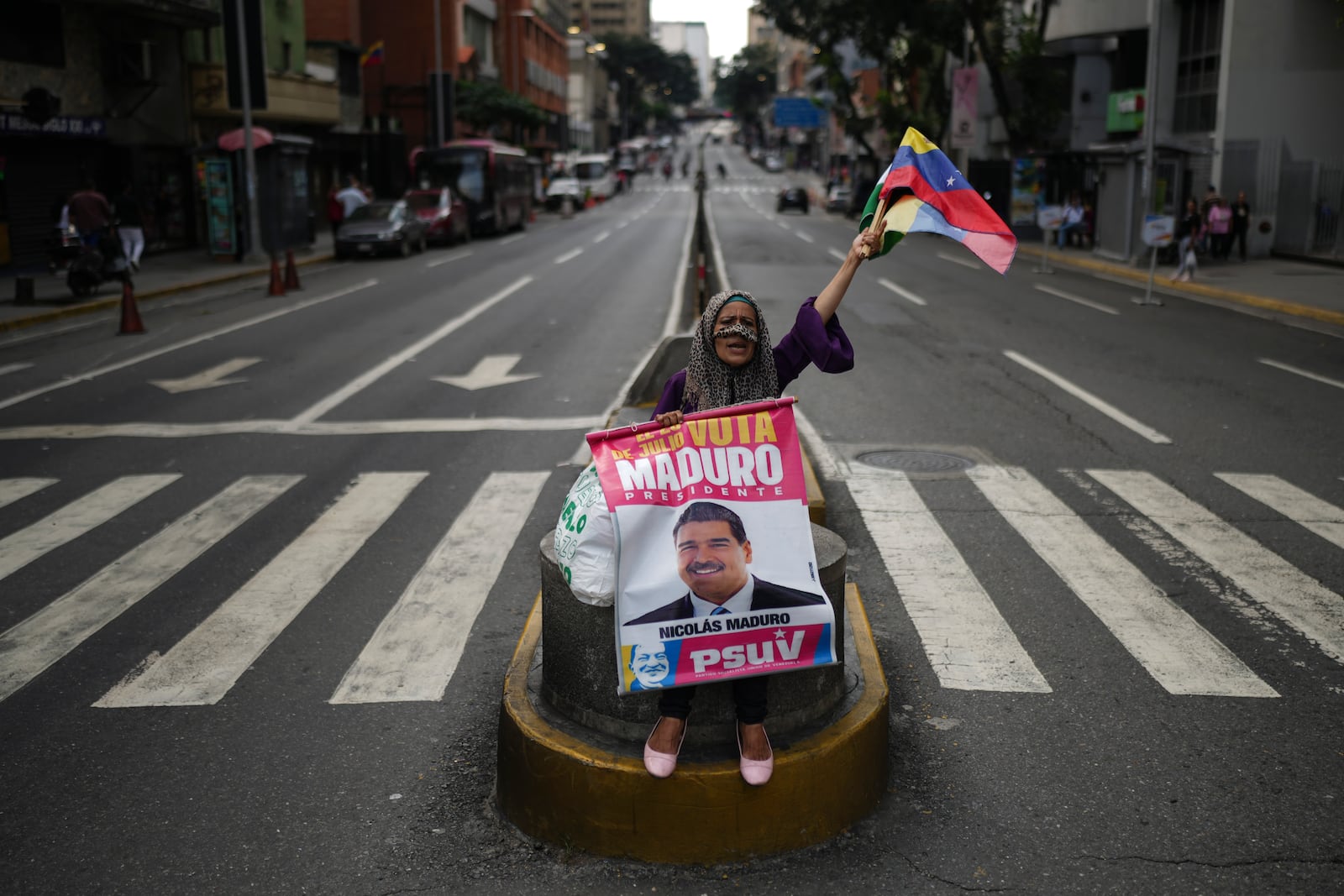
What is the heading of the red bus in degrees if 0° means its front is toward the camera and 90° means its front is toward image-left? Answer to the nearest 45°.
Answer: approximately 45°

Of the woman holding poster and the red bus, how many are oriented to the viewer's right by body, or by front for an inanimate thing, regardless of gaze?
0

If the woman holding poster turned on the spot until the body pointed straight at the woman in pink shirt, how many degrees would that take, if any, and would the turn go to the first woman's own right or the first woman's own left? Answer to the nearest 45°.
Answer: approximately 180°

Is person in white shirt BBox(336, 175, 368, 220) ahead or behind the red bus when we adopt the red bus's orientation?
ahead

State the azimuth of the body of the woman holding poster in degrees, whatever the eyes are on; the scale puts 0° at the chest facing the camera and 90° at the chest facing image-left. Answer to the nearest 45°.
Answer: approximately 0°

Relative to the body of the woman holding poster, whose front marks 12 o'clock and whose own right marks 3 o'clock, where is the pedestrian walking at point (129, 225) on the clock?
The pedestrian walking is roughly at 5 o'clock from the woman holding poster.

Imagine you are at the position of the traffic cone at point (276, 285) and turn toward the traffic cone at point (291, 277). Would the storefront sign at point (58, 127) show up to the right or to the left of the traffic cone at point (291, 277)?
left

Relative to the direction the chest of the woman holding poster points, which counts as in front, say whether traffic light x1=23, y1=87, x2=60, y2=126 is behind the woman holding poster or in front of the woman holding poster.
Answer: behind
